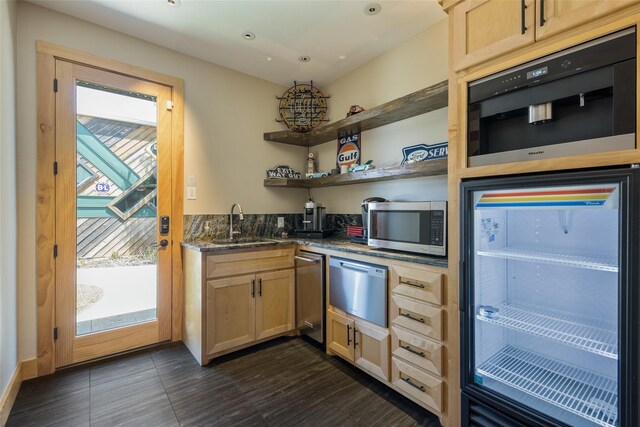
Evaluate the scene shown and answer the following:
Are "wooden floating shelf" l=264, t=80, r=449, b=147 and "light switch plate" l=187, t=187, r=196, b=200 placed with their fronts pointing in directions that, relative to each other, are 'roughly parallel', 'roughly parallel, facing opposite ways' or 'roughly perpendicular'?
roughly perpendicular
